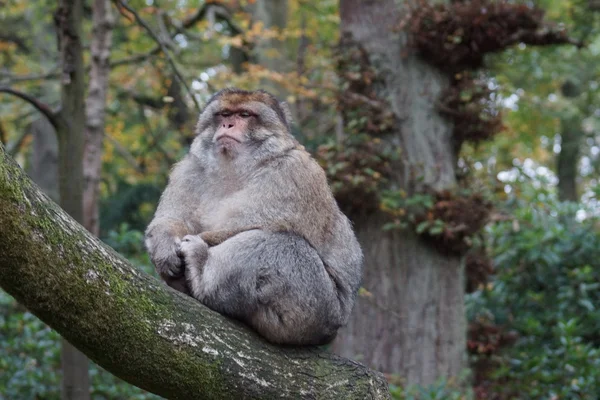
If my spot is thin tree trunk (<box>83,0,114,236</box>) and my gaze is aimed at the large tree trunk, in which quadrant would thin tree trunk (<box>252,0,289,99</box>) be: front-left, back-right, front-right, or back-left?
front-left

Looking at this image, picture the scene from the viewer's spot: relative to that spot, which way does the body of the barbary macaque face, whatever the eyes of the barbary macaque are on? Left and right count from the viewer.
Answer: facing the viewer and to the left of the viewer

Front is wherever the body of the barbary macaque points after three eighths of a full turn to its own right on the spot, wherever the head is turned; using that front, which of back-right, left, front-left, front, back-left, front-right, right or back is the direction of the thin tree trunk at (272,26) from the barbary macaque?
front

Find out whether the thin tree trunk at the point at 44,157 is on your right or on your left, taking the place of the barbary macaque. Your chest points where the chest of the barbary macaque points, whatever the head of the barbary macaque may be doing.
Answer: on your right

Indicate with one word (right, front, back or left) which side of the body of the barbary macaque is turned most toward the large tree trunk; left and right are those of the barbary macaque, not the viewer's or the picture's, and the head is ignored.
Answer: back

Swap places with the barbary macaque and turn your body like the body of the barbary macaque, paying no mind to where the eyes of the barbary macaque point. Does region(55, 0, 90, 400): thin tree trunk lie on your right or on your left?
on your right
